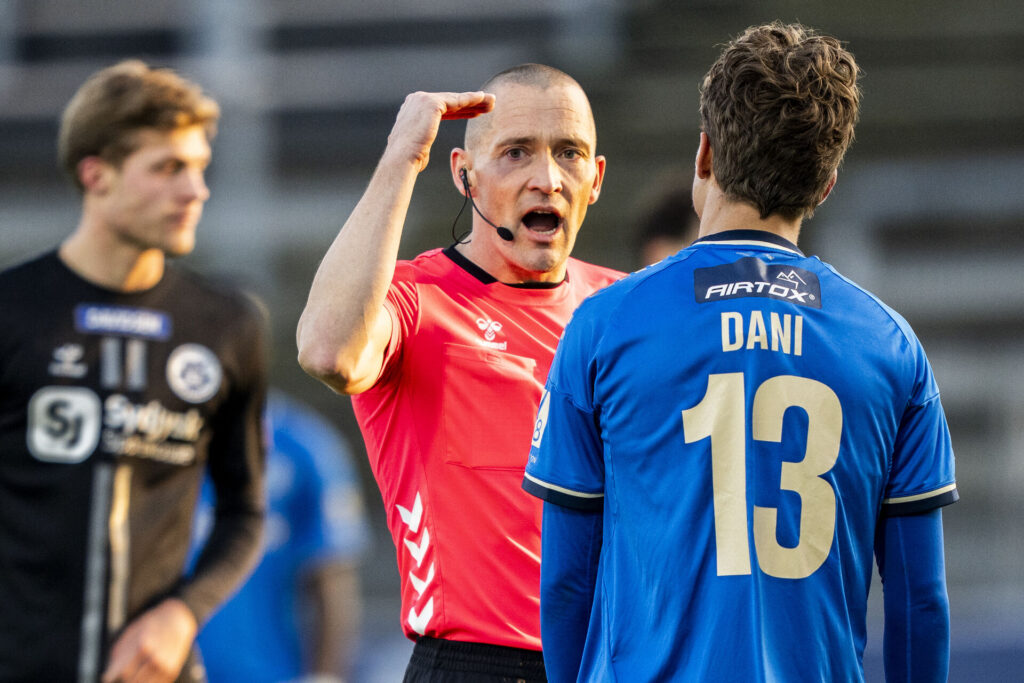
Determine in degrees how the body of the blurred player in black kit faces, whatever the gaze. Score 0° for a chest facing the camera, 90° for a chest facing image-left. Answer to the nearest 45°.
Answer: approximately 0°

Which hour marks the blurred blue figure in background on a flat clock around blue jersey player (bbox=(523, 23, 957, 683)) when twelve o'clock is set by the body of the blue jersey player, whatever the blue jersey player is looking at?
The blurred blue figure in background is roughly at 11 o'clock from the blue jersey player.

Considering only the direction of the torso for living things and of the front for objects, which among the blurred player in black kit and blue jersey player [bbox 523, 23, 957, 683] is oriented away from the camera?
the blue jersey player

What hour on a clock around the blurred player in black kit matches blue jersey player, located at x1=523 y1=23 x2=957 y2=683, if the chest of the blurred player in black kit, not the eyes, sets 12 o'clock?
The blue jersey player is roughly at 11 o'clock from the blurred player in black kit.

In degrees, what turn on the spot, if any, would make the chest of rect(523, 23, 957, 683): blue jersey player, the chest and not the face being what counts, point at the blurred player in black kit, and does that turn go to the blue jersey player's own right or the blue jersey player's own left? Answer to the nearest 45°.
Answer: approximately 45° to the blue jersey player's own left

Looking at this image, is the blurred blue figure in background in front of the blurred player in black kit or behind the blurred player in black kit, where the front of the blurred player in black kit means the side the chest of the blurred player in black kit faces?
behind

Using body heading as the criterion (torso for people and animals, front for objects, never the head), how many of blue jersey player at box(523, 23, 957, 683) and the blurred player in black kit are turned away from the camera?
1

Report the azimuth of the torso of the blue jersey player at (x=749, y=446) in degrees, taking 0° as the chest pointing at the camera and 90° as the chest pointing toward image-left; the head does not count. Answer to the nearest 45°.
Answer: approximately 180°

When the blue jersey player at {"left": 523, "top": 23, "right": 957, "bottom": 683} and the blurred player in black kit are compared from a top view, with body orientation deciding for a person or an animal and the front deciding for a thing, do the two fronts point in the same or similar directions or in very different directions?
very different directions

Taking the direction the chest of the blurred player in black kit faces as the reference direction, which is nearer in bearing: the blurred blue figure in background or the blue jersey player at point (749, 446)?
the blue jersey player
